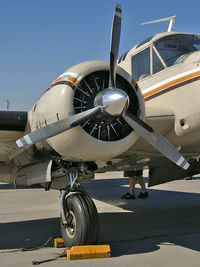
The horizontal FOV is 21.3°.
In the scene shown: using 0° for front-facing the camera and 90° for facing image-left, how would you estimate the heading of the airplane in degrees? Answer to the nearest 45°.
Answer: approximately 315°
